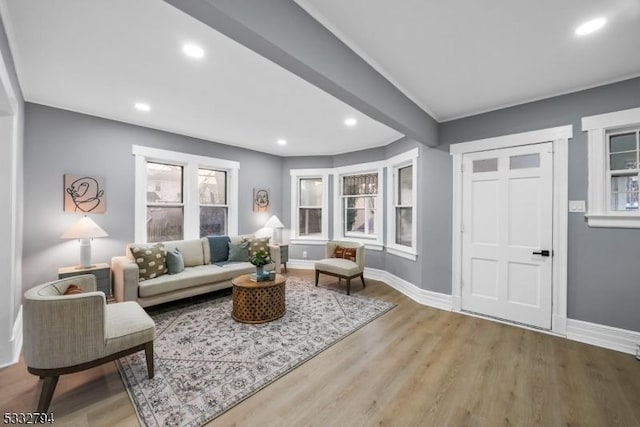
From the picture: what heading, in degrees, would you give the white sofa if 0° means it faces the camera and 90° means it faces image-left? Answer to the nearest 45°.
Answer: approximately 315°

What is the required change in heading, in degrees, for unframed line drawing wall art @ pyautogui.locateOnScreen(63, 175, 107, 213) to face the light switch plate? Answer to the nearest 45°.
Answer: approximately 45° to its left

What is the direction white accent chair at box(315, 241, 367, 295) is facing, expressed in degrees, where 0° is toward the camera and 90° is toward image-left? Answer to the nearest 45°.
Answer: approximately 45°

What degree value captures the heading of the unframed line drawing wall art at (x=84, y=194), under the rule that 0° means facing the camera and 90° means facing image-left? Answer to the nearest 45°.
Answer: approximately 0°

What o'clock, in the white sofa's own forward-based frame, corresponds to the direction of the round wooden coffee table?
The round wooden coffee table is roughly at 12 o'clock from the white sofa.

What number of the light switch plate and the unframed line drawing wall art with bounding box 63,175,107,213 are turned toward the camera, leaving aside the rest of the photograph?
2

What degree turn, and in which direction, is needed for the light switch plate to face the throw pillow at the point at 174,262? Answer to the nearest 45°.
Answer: approximately 45° to its right
